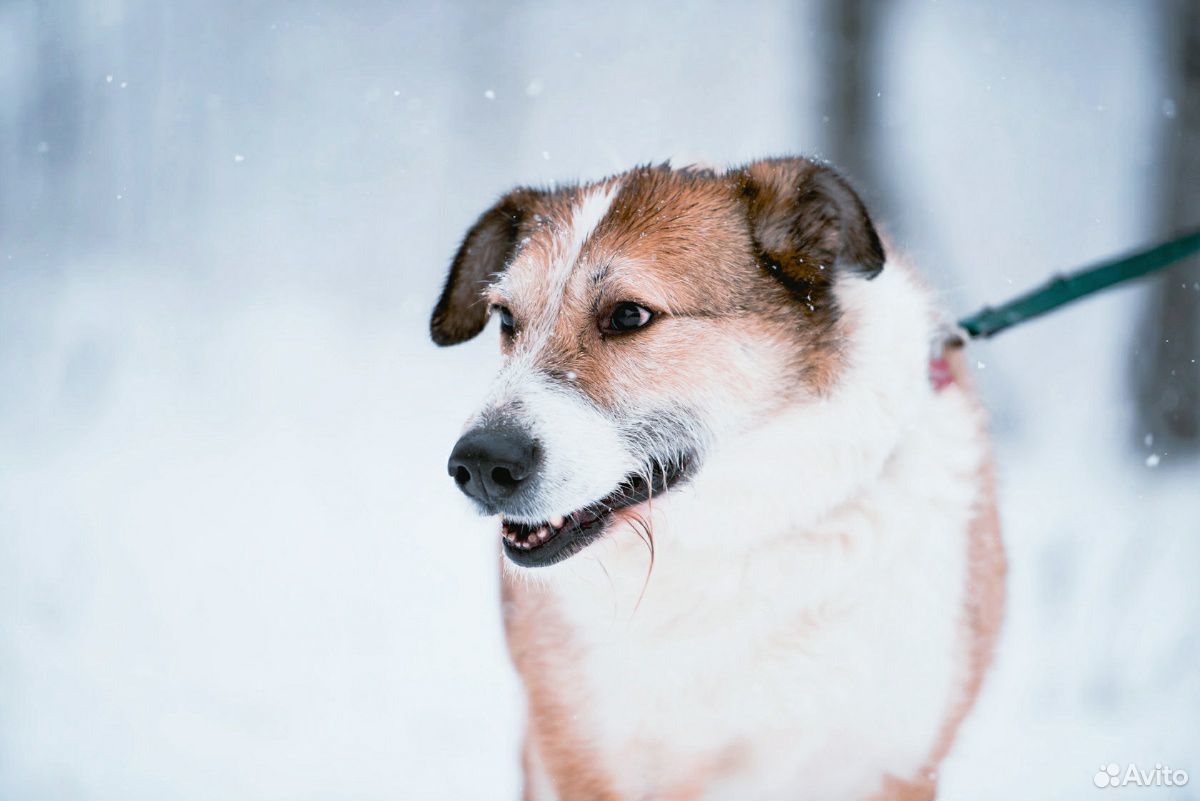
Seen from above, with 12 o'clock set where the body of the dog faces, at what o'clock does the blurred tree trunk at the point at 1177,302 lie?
The blurred tree trunk is roughly at 6 o'clock from the dog.

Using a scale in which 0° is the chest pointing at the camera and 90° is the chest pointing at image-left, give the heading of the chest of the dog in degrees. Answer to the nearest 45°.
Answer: approximately 45°
